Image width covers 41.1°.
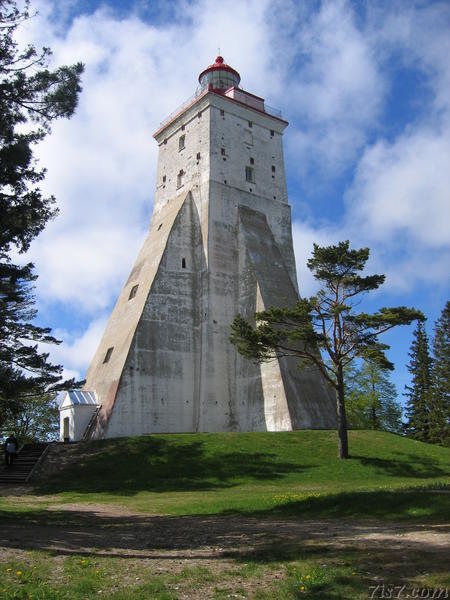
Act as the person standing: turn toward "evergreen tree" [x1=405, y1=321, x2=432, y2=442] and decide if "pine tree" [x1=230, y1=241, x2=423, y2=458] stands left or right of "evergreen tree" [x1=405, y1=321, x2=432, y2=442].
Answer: right

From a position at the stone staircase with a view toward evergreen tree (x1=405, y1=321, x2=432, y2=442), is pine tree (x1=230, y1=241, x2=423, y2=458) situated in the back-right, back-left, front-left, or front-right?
front-right

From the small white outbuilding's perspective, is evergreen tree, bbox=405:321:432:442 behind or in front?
behind

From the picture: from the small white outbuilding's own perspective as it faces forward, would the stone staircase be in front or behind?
in front

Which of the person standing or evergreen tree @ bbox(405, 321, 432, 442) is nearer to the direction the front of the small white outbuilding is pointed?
the person standing

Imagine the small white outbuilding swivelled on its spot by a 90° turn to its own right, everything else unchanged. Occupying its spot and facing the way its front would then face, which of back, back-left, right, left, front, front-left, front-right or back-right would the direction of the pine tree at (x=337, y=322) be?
back

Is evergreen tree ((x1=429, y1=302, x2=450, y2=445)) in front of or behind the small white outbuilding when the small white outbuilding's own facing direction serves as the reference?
behind

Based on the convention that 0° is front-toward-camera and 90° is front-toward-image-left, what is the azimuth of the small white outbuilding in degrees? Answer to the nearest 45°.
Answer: approximately 45°
